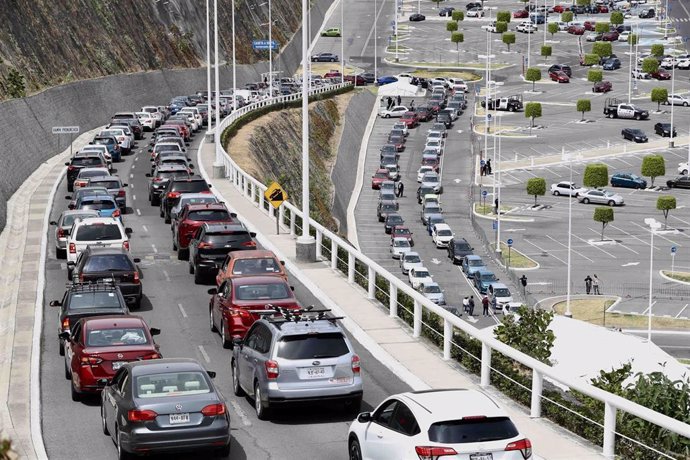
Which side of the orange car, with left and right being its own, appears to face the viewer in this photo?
back

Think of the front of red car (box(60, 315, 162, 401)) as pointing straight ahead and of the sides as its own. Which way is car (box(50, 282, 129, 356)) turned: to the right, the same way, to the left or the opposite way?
the same way

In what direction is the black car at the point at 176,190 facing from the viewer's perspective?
away from the camera

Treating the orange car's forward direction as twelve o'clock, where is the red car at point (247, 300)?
The red car is roughly at 6 o'clock from the orange car.

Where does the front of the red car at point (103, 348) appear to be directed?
away from the camera

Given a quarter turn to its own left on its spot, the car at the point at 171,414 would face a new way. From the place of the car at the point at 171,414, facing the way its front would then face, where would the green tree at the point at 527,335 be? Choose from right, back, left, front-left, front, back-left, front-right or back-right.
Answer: back-right

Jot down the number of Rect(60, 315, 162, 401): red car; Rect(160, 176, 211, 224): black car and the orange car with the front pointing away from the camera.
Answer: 3

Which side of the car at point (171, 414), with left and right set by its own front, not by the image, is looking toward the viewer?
back

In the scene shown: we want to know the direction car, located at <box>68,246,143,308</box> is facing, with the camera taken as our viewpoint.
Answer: facing away from the viewer

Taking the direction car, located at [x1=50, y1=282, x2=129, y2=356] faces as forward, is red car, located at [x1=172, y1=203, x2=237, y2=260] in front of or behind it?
in front

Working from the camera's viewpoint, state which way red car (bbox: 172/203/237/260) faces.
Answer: facing away from the viewer

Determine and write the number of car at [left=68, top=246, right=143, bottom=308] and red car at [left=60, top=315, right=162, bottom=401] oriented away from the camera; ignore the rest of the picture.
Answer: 2

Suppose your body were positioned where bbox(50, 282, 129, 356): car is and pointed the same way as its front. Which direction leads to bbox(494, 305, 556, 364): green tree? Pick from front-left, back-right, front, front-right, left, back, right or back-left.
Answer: right

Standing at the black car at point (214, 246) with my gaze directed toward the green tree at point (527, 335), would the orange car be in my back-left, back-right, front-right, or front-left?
front-right

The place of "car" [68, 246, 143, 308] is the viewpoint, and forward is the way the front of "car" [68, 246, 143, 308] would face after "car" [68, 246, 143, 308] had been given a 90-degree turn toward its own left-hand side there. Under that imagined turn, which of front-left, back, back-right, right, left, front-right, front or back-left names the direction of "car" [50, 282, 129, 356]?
left

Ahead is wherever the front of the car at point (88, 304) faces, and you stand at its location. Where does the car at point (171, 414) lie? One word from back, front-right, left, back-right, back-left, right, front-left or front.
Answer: back

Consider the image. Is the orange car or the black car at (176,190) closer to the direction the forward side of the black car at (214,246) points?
the black car

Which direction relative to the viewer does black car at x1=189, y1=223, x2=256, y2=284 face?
away from the camera

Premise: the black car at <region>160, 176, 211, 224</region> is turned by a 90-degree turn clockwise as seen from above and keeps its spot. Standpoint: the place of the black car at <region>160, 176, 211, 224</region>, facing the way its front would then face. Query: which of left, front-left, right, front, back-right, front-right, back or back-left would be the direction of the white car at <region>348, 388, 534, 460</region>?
right
